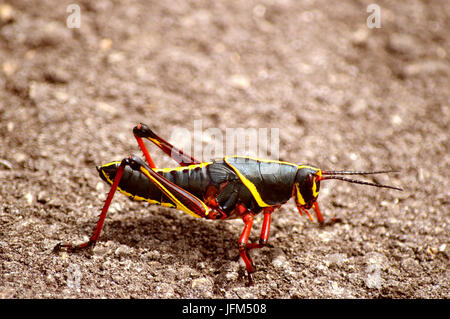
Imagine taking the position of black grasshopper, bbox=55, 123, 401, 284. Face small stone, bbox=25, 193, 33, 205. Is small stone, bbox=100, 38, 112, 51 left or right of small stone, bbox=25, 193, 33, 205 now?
right

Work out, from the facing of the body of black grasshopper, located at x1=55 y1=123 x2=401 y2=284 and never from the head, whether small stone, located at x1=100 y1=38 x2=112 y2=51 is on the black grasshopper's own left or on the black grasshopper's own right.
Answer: on the black grasshopper's own left

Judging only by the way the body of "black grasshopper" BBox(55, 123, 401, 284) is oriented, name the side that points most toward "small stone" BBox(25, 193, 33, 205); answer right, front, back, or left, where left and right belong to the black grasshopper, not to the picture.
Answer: back

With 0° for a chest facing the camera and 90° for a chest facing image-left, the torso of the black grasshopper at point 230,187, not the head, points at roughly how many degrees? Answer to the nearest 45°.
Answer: approximately 270°
